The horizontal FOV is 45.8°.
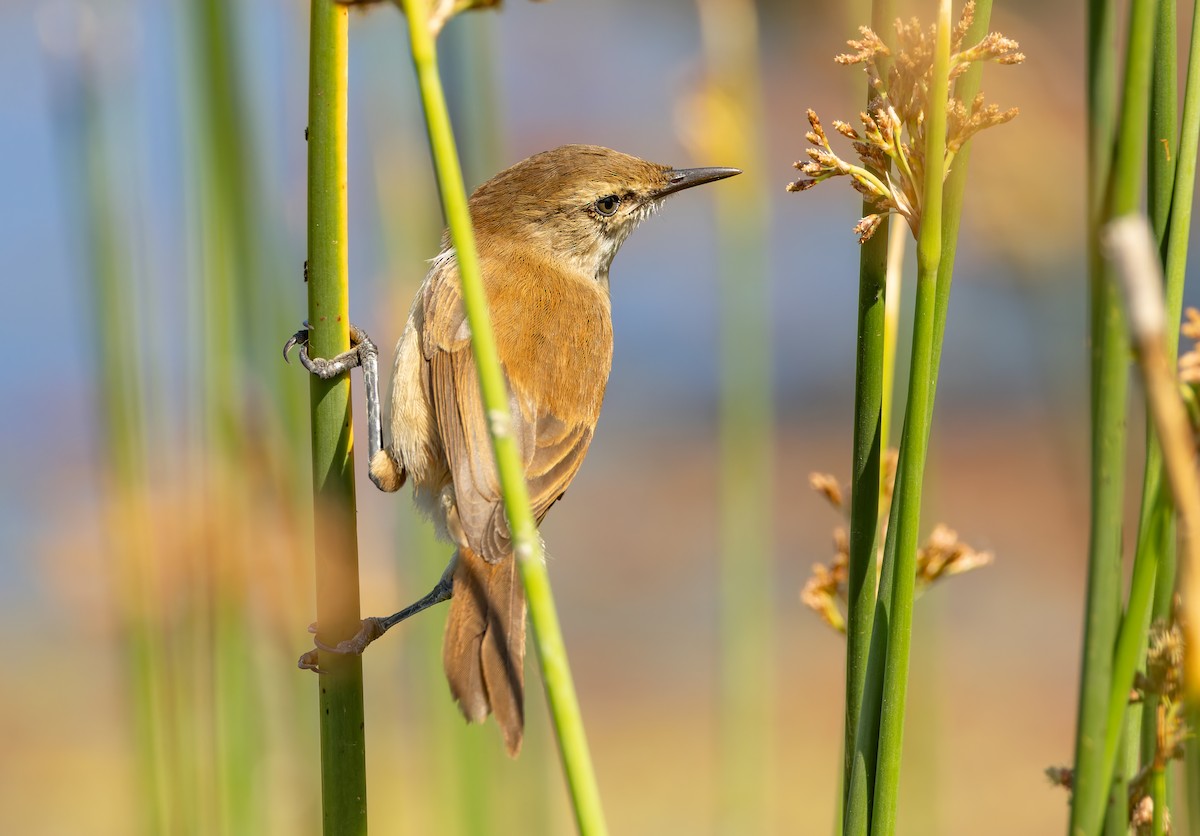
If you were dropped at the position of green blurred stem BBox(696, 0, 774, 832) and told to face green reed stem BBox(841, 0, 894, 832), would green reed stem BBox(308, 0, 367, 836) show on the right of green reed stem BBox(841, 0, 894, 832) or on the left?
right

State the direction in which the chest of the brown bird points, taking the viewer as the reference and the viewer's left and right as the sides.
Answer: facing away from the viewer and to the left of the viewer

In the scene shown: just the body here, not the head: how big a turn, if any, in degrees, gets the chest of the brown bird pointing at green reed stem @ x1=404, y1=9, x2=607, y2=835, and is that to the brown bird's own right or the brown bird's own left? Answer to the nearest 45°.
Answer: approximately 135° to the brown bird's own left

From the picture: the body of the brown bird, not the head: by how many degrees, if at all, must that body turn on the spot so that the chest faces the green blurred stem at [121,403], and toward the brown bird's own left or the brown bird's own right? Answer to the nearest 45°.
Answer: approximately 90° to the brown bird's own left
